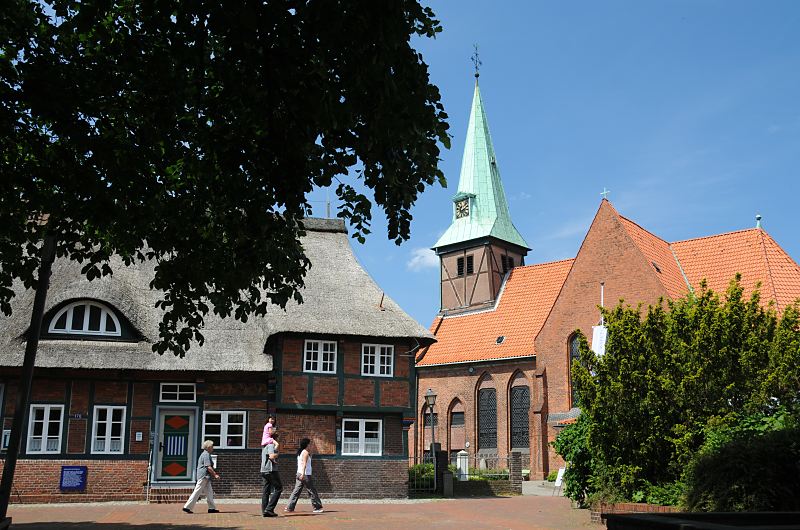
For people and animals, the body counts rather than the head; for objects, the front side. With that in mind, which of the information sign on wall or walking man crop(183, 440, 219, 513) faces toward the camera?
the information sign on wall

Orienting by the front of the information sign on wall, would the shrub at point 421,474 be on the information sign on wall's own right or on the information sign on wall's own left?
on the information sign on wall's own left

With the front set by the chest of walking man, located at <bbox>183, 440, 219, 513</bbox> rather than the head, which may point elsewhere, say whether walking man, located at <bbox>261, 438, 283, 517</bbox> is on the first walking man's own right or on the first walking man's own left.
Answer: on the first walking man's own right

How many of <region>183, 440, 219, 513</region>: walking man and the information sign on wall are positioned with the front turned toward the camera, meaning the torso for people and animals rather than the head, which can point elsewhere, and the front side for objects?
1

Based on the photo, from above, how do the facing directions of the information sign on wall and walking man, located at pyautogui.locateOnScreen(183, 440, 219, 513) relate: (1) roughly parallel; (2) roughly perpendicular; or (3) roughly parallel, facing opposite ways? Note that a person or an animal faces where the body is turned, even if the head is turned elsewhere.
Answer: roughly perpendicular

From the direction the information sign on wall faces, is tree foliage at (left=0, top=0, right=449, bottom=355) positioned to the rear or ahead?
ahead

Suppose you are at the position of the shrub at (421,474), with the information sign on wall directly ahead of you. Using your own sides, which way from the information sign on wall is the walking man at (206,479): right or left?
left

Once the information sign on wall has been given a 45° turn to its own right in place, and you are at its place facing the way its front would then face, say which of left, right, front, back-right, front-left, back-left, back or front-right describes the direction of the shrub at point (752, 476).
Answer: left

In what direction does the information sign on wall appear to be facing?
toward the camera

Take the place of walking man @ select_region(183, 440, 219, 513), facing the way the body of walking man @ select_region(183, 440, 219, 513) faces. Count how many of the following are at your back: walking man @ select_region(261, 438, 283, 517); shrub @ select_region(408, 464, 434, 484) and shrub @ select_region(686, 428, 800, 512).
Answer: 0

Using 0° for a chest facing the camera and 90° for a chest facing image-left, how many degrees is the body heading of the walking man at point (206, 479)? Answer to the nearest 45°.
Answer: approximately 270°
